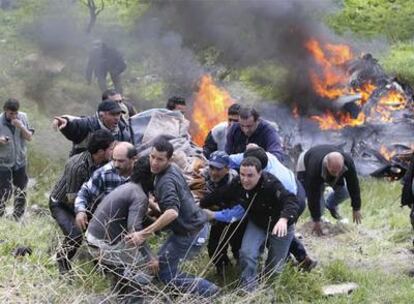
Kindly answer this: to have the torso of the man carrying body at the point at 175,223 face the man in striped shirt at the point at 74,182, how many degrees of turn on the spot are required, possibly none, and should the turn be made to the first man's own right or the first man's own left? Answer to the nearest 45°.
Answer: approximately 45° to the first man's own right

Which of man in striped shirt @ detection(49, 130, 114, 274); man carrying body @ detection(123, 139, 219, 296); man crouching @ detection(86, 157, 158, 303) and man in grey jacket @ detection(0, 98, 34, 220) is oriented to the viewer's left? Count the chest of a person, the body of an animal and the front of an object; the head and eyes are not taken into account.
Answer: the man carrying body

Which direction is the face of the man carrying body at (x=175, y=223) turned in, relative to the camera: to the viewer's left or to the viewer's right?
to the viewer's left

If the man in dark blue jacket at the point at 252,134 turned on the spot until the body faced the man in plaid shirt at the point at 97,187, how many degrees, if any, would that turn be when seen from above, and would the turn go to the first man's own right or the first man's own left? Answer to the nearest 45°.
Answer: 0° — they already face them

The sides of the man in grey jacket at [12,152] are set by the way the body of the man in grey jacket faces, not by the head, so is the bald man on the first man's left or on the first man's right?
on the first man's left
